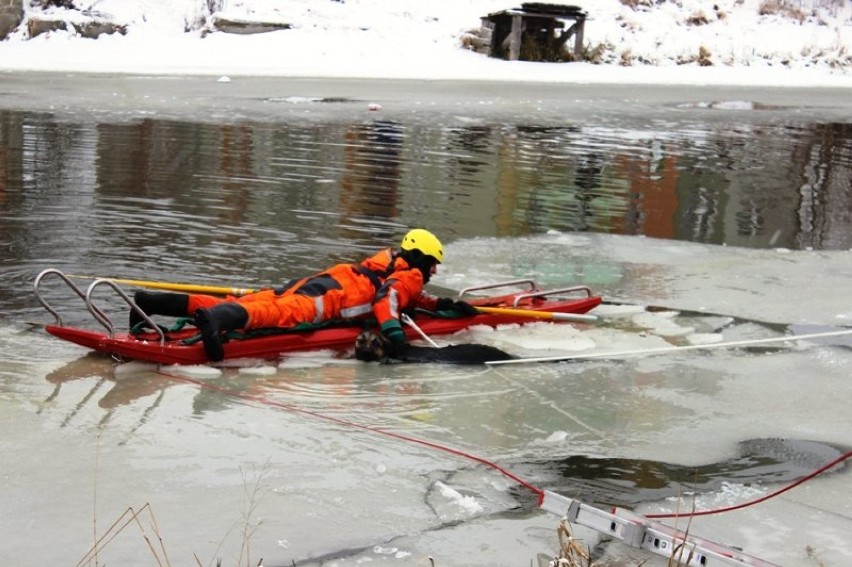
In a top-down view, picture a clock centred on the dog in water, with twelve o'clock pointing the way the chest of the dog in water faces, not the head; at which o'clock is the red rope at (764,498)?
The red rope is roughly at 8 o'clock from the dog in water.

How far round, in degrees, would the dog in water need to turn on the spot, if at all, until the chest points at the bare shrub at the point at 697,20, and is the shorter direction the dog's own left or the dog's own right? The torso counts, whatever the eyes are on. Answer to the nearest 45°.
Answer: approximately 90° to the dog's own right

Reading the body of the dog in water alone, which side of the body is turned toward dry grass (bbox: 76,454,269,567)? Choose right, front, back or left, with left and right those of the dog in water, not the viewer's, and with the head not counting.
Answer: left

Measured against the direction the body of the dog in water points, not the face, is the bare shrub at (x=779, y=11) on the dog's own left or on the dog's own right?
on the dog's own right

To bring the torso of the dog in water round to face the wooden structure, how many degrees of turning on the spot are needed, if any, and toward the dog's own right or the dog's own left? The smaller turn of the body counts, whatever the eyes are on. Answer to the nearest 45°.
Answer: approximately 90° to the dog's own right

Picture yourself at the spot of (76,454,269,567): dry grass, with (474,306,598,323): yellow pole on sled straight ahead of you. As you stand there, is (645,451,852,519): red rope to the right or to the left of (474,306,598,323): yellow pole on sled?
right

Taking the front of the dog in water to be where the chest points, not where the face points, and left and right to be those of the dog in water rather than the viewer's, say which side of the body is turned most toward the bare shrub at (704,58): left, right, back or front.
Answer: right

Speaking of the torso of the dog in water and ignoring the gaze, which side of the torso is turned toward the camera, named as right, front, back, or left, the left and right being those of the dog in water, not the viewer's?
left
